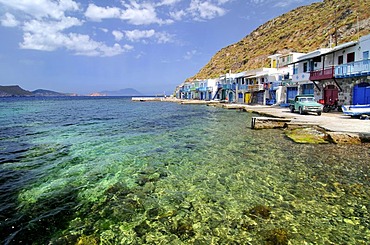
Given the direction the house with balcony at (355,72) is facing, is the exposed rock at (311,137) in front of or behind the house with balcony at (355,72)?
in front

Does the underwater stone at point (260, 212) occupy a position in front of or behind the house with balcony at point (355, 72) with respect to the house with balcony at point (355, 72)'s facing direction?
in front

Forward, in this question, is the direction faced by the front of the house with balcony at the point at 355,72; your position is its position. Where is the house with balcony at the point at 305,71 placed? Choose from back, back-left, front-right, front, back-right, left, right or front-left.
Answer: right

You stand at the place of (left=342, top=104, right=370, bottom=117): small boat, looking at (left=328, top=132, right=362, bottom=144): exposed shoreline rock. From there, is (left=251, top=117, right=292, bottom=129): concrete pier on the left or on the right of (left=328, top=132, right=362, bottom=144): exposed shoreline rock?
right

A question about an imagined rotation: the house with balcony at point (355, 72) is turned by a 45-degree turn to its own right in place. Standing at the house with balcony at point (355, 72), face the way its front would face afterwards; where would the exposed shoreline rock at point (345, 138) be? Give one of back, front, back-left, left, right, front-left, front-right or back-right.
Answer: left

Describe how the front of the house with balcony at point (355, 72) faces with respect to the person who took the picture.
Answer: facing the viewer and to the left of the viewer

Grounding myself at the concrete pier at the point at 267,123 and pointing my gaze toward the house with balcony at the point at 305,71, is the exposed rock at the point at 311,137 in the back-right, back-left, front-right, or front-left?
back-right

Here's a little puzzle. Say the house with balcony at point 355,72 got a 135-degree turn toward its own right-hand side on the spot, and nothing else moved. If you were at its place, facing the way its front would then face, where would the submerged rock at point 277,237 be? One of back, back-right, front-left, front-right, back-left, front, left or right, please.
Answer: back

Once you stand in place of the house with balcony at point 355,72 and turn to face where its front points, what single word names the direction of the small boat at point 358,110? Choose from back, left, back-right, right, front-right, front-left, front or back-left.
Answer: front-left

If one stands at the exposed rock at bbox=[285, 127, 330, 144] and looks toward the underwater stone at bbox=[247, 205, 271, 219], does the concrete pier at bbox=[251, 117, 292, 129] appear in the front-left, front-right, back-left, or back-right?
back-right

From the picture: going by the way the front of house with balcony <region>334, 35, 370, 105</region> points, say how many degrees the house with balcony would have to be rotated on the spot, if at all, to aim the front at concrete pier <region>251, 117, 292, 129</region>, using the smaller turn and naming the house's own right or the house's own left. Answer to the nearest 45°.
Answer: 0° — it already faces it
